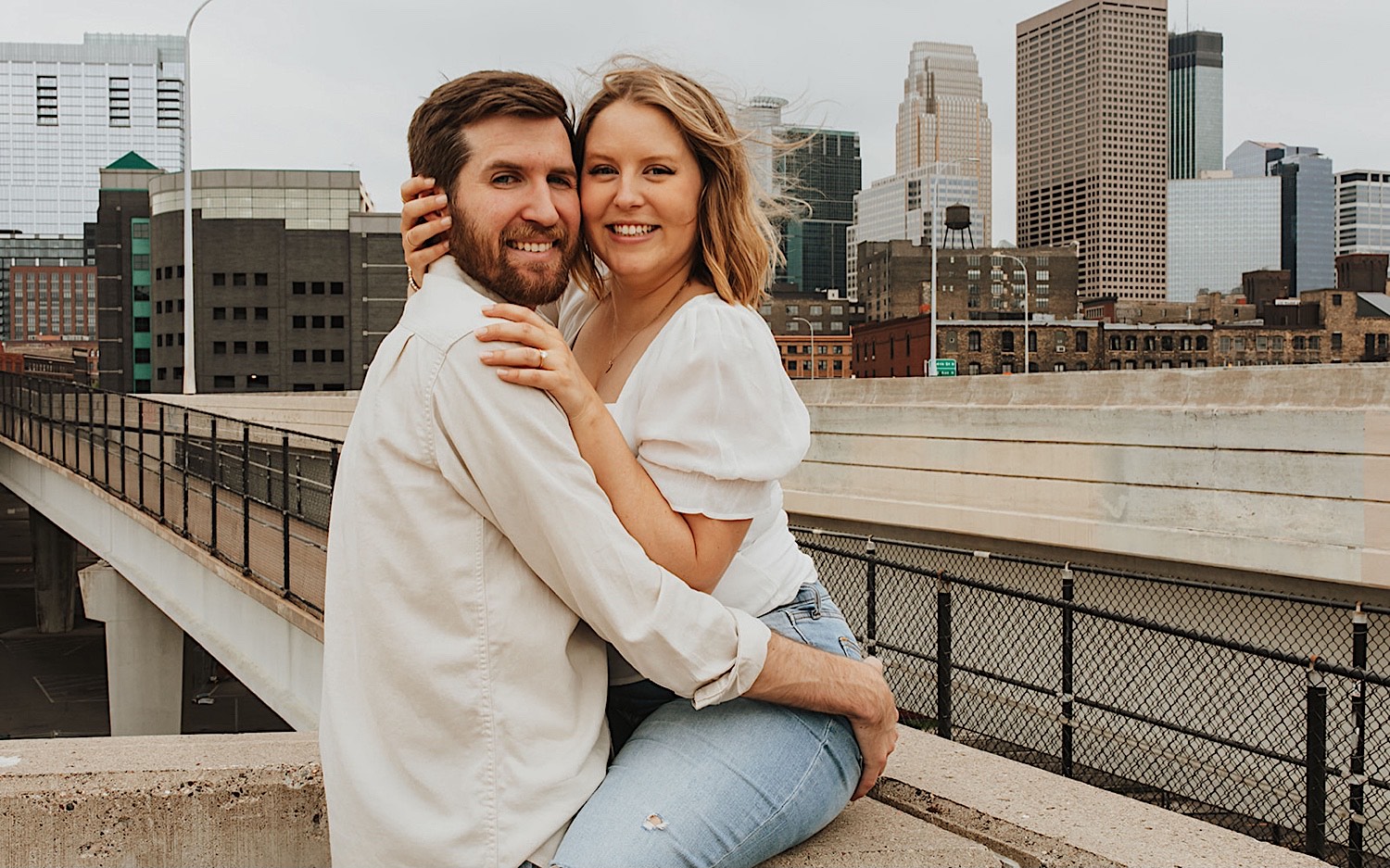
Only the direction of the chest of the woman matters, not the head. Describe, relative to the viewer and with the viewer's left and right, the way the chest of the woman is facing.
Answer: facing the viewer and to the left of the viewer
